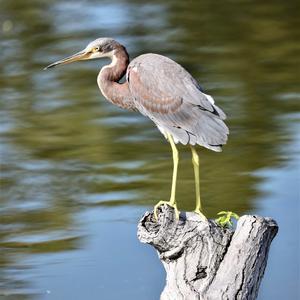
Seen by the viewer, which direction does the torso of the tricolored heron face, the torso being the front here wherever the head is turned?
to the viewer's left
